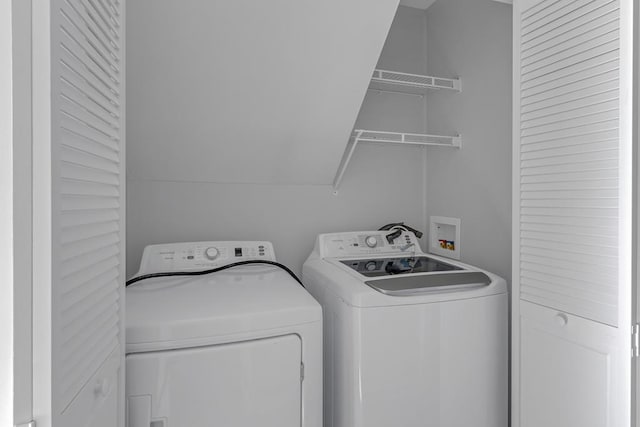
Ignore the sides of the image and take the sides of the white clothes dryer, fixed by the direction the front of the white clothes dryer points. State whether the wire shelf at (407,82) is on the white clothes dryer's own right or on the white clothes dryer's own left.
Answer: on the white clothes dryer's own left

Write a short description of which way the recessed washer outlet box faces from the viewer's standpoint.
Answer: facing the viewer and to the left of the viewer

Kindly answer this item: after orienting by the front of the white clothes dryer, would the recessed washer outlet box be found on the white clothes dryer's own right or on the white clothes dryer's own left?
on the white clothes dryer's own left

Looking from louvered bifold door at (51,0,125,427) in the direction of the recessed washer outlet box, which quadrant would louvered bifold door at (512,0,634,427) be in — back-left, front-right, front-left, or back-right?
front-right

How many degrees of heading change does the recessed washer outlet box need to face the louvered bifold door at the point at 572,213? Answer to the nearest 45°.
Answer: approximately 45° to its left

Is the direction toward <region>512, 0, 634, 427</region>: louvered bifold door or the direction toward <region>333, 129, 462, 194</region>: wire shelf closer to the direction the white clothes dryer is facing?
the louvered bifold door

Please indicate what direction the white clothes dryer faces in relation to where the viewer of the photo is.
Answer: facing the viewer

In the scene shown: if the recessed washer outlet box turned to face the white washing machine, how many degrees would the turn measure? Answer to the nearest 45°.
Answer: approximately 45° to its left

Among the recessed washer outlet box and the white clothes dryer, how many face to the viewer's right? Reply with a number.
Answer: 0

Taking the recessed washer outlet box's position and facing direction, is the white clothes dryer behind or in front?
in front
